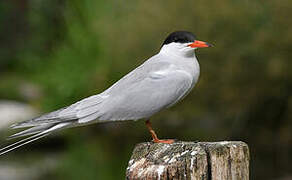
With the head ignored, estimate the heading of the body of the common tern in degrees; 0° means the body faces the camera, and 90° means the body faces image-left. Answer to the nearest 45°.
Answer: approximately 270°
